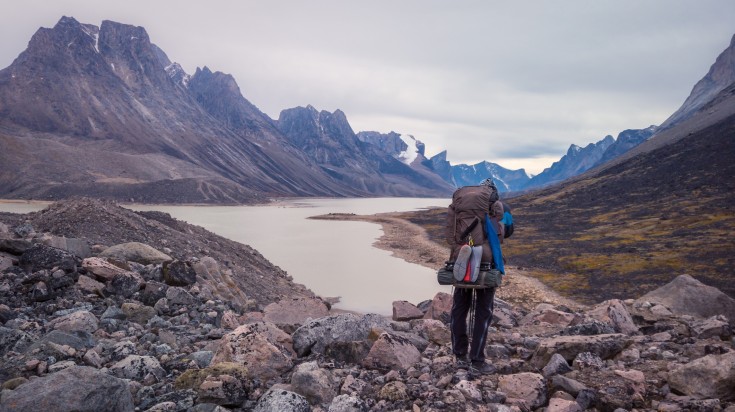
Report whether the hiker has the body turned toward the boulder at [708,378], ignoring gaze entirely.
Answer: no

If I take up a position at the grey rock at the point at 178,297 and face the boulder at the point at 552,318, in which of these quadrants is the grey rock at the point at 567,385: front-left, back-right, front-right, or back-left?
front-right

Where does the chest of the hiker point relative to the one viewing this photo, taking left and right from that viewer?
facing away from the viewer and to the right of the viewer

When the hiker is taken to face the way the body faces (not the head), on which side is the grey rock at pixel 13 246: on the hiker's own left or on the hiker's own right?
on the hiker's own left

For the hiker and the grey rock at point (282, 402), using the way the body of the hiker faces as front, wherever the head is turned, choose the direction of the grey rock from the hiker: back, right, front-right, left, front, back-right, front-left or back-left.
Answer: back

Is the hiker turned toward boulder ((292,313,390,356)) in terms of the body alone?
no

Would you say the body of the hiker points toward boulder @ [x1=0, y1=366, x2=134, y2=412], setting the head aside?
no
